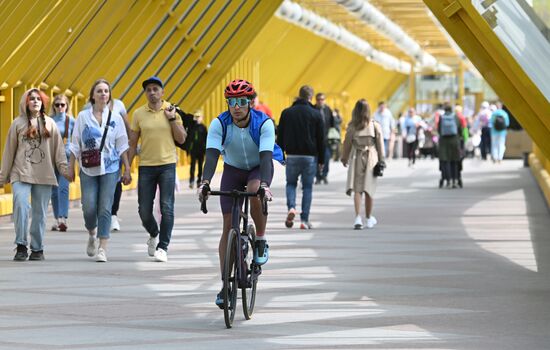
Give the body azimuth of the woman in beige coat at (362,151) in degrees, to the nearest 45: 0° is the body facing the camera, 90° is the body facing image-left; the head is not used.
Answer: approximately 180°

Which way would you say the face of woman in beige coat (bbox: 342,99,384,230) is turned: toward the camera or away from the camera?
away from the camera

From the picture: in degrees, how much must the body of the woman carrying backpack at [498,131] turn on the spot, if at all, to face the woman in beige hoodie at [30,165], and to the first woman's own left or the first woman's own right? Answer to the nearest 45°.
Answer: approximately 180°

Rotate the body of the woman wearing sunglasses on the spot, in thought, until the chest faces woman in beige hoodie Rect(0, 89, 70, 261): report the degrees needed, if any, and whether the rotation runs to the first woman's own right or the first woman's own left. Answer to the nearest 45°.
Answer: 0° — they already face them

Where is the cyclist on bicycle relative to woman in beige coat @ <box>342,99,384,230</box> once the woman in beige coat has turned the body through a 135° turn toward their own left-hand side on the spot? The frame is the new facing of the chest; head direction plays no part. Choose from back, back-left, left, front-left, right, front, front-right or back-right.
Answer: front-left

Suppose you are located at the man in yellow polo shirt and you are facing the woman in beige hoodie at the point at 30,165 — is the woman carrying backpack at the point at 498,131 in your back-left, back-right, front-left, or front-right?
back-right

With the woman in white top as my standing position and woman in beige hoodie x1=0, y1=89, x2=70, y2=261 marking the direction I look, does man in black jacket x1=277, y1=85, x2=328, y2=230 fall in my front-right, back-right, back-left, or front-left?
back-right

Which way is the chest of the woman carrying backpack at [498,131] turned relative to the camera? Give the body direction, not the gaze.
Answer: away from the camera

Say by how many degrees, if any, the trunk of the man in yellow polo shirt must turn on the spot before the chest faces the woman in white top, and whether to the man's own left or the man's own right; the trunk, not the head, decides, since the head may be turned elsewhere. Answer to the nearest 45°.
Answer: approximately 90° to the man's own right

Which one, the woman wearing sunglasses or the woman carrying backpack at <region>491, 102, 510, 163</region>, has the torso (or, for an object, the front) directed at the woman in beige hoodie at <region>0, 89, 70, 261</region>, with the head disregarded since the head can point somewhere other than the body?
the woman wearing sunglasses

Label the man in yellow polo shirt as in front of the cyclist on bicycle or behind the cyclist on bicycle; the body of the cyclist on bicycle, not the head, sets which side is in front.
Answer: behind

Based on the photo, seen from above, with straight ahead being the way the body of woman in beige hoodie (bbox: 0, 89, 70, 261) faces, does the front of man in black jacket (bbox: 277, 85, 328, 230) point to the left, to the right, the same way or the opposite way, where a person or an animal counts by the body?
the opposite way

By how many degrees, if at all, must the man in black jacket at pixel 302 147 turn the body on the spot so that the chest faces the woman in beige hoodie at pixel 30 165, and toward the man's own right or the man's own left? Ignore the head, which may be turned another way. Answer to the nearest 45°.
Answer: approximately 135° to the man's own left
